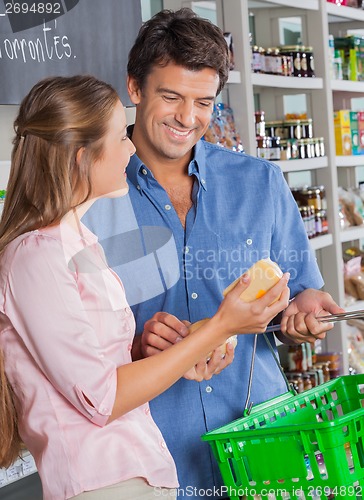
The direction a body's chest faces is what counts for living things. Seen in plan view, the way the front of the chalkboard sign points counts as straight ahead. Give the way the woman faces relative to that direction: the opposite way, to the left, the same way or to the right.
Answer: to the left

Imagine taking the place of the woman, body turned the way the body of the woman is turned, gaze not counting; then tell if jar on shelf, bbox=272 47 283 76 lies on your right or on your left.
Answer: on your left

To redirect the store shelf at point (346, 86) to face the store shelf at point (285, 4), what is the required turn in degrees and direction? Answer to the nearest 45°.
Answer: approximately 45° to its right

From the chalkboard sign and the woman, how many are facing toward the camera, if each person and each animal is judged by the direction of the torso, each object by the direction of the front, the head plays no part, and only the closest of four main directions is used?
1

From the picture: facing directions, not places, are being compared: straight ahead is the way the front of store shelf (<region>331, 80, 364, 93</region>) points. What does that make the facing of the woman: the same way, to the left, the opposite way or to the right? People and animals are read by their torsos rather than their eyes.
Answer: to the left

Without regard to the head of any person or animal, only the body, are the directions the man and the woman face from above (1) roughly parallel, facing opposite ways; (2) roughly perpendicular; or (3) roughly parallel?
roughly perpendicular

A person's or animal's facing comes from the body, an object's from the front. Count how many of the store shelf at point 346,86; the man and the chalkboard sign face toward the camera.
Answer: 3

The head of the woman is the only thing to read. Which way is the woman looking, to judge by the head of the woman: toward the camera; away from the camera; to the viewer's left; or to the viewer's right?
to the viewer's right

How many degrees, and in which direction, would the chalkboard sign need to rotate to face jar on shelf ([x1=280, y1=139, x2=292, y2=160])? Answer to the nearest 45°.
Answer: approximately 135° to its left

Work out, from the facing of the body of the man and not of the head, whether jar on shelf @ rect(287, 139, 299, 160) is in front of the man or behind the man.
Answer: behind

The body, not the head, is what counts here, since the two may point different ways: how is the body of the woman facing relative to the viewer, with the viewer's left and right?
facing to the right of the viewer

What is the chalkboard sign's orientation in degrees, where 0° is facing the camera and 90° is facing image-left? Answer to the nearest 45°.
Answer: approximately 0°
